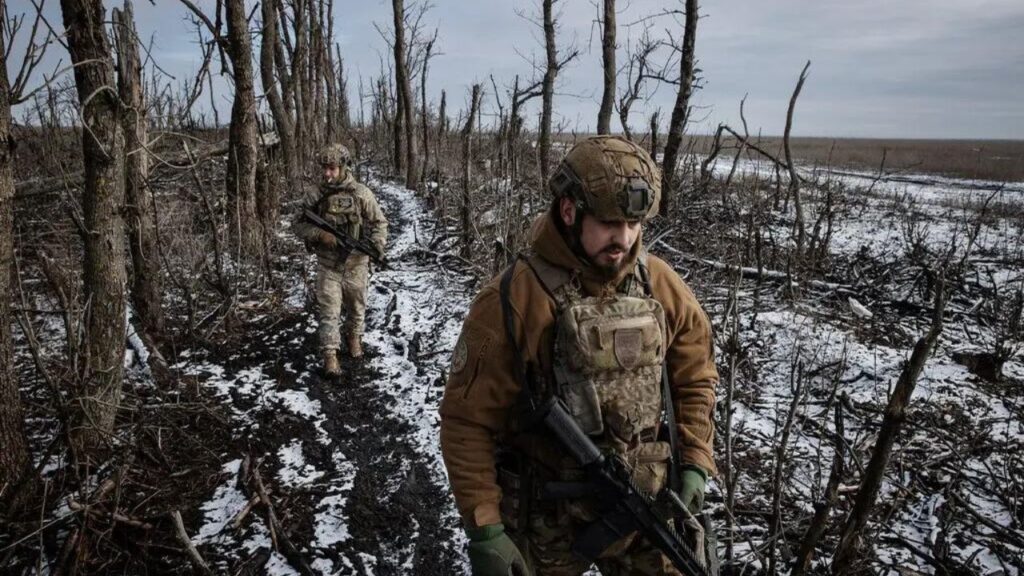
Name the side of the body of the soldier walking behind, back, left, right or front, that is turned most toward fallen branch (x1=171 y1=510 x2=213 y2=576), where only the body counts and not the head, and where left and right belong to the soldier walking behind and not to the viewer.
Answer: front

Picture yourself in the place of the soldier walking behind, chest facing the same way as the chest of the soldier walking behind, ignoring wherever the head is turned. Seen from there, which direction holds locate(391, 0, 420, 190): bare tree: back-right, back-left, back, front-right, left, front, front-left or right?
back

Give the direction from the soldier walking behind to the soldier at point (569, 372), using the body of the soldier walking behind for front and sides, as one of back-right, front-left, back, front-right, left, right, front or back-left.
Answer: front

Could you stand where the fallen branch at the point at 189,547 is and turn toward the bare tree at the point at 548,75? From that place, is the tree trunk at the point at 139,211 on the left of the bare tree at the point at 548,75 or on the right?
left

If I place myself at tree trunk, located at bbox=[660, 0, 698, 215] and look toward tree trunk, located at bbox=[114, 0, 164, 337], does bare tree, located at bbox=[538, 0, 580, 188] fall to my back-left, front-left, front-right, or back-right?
back-right

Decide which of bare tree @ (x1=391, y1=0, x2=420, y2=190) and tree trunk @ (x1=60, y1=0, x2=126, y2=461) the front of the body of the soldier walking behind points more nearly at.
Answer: the tree trunk

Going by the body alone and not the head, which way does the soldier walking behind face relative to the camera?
toward the camera

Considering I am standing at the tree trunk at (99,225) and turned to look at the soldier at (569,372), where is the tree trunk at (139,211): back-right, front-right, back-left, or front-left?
back-left

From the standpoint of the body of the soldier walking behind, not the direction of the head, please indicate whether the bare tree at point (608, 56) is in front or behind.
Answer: behind

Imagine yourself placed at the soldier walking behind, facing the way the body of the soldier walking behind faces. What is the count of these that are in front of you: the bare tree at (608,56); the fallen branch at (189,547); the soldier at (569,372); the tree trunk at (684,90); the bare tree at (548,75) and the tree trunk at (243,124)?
2

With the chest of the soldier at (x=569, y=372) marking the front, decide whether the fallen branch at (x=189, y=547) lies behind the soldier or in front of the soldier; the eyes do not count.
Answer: behind

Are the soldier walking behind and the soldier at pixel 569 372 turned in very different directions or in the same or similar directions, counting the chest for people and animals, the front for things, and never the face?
same or similar directions

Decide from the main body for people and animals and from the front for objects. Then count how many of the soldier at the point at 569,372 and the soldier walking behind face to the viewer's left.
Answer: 0
